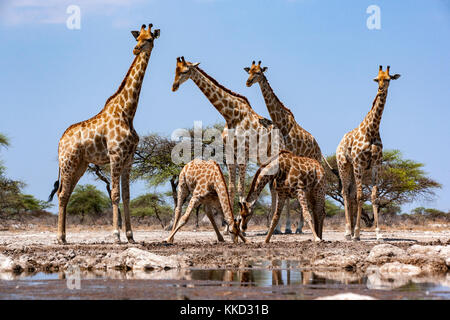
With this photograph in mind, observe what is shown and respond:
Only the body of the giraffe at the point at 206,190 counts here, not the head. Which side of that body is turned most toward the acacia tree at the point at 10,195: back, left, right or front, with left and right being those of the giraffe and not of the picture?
back

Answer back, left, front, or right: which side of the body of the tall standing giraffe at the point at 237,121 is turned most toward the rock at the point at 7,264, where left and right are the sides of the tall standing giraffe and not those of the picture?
front

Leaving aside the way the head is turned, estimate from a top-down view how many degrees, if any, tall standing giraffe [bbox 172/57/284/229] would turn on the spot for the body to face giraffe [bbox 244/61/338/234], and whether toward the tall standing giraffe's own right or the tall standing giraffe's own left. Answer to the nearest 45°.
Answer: approximately 180°

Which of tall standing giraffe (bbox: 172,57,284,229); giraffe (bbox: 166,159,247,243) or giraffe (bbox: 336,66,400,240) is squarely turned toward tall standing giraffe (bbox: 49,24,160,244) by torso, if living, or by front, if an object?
tall standing giraffe (bbox: 172,57,284,229)

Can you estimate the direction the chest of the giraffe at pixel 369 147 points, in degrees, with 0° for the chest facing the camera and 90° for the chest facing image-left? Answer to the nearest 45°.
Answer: approximately 315°

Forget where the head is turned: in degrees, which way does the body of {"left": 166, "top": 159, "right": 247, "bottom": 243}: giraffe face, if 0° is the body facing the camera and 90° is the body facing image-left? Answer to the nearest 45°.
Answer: approximately 315°

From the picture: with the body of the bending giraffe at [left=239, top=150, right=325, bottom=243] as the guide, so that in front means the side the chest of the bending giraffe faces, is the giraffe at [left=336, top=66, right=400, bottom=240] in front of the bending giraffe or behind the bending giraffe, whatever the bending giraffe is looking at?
behind

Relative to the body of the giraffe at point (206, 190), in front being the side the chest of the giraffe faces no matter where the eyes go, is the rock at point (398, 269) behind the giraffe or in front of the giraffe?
in front

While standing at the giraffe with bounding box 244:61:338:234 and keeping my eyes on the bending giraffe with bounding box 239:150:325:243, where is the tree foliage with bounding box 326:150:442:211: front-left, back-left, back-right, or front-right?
back-left

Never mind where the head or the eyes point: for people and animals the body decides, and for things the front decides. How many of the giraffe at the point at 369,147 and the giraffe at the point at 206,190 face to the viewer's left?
0
